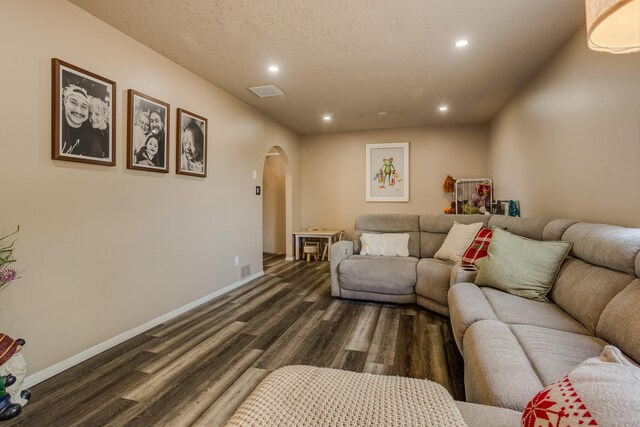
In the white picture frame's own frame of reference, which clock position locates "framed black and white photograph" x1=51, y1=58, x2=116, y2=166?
The framed black and white photograph is roughly at 1 o'clock from the white picture frame.

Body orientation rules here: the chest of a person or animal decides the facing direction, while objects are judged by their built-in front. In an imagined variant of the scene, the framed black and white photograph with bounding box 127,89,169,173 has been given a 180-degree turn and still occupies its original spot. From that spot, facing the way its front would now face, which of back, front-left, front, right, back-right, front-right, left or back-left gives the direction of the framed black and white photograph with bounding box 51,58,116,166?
left

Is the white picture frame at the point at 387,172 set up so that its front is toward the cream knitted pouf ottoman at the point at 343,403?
yes

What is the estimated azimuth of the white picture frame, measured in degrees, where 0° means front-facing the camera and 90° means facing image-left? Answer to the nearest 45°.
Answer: approximately 0°

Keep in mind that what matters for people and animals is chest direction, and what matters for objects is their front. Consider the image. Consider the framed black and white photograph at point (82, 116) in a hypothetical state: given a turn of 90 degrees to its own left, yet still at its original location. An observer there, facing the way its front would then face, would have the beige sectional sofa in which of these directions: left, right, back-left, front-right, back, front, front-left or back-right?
right

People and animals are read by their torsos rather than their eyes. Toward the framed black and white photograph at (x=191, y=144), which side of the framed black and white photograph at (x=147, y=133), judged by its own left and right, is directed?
left

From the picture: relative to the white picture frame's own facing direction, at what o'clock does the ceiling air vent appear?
The ceiling air vent is roughly at 1 o'clock from the white picture frame.

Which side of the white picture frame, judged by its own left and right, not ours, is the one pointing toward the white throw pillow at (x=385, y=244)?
front

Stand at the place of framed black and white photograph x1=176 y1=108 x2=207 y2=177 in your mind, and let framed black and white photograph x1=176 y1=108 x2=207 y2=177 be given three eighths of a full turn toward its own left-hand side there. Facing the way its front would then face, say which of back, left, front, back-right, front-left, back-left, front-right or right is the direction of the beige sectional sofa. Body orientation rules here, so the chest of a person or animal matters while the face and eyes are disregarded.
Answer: back-right

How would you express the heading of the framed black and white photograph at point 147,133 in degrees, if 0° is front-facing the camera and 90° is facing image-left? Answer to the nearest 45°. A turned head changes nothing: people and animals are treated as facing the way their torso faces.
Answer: approximately 315°

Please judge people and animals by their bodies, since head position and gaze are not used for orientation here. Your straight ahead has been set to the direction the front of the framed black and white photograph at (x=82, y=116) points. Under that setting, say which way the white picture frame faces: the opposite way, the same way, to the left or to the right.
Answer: to the right

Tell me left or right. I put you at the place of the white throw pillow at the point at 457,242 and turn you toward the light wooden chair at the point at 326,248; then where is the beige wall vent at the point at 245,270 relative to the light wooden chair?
left

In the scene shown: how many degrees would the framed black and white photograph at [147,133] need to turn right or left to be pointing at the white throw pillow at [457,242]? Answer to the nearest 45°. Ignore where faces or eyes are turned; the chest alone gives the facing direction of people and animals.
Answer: approximately 45° to its left

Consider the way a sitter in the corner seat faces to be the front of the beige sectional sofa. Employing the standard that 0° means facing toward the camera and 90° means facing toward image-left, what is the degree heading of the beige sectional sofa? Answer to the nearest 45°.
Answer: approximately 45°

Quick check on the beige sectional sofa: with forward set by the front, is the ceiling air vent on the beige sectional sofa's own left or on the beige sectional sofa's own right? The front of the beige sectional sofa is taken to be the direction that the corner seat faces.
on the beige sectional sofa's own right

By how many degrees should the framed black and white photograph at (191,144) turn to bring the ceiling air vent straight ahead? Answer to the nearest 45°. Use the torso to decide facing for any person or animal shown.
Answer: approximately 45° to its left

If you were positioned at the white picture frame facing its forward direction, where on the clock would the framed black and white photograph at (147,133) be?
The framed black and white photograph is roughly at 1 o'clock from the white picture frame.

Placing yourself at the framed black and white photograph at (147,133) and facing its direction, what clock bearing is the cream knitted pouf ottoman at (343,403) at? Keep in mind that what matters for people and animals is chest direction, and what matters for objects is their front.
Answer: The cream knitted pouf ottoman is roughly at 1 o'clock from the framed black and white photograph.
